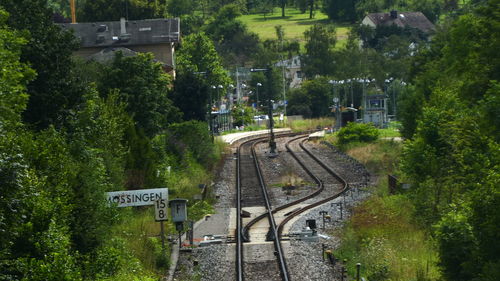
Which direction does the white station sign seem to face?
toward the camera

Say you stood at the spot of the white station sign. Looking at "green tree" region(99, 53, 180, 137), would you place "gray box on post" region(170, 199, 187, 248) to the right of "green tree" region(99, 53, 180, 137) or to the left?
right

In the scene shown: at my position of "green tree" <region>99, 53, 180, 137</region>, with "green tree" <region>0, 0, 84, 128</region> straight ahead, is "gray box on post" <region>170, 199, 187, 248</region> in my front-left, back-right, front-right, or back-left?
front-left

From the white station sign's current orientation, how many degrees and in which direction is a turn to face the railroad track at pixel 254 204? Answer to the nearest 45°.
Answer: approximately 135° to its left

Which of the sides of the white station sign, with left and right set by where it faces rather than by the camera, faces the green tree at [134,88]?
back

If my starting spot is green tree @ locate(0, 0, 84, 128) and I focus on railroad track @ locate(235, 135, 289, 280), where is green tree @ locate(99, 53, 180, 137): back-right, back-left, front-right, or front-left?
front-left

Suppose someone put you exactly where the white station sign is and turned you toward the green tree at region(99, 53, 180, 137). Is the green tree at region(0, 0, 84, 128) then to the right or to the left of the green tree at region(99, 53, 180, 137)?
left

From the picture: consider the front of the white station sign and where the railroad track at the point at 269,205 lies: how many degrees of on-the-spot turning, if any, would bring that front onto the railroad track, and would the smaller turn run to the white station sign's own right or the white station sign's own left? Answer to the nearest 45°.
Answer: approximately 135° to the white station sign's own left

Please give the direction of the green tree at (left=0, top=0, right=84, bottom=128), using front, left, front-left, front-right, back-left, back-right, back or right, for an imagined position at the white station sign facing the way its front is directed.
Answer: back-right
